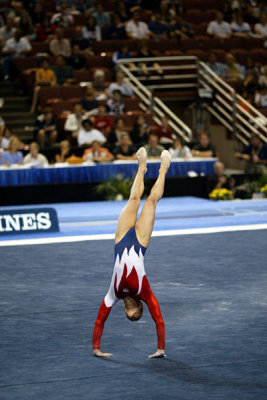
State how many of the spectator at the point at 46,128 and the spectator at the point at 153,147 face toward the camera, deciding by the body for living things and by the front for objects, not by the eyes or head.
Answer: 2

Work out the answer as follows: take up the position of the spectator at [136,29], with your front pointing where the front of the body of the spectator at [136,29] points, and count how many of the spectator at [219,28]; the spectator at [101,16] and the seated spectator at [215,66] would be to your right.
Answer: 1

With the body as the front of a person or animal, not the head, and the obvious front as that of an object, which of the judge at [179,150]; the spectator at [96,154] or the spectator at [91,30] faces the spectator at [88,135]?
the spectator at [91,30]

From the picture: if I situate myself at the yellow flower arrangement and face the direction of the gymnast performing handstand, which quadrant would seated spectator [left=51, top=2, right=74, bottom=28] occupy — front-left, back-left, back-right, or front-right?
back-right

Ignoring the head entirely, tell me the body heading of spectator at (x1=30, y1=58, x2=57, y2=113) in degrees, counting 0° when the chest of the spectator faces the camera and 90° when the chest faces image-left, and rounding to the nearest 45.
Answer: approximately 0°

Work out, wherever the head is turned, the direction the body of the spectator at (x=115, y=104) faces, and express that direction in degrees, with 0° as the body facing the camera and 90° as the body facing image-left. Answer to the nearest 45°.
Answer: approximately 0°

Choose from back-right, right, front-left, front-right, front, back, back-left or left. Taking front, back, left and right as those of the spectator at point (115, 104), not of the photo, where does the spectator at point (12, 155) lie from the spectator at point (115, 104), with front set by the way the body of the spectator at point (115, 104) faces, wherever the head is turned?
front-right

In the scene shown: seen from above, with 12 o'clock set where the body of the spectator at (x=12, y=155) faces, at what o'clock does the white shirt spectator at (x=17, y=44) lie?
The white shirt spectator is roughly at 6 o'clock from the spectator.

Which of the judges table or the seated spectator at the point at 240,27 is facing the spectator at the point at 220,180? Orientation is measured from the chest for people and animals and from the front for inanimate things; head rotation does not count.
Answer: the seated spectator

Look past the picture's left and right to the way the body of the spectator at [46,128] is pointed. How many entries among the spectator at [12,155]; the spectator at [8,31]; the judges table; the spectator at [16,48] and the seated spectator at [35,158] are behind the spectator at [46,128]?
2
